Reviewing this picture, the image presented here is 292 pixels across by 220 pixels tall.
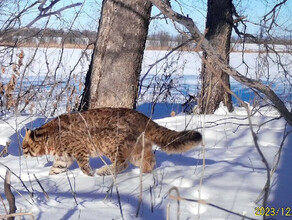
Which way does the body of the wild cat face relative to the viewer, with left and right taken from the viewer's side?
facing to the left of the viewer
